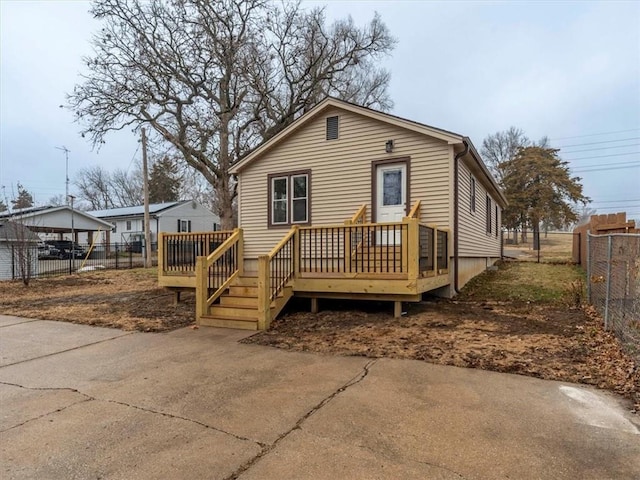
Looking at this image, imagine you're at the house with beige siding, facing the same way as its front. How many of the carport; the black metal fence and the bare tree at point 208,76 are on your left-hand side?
0

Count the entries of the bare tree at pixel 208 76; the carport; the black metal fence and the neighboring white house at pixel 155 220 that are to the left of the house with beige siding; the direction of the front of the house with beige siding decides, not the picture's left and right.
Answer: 0

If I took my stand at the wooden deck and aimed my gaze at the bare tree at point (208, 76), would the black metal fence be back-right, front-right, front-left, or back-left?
front-left

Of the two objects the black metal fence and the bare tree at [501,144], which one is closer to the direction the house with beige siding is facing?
the black metal fence

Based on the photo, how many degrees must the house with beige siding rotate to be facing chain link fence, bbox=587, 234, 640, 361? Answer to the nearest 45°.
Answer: approximately 90° to its left

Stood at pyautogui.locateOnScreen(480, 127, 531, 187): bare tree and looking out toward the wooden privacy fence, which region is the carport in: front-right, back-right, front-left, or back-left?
front-right

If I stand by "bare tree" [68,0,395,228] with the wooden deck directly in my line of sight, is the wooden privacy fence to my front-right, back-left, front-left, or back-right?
front-left

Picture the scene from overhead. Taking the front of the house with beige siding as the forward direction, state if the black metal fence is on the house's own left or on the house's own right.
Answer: on the house's own right

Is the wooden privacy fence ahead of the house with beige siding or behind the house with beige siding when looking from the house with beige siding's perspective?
behind

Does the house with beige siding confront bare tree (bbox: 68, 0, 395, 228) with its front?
no

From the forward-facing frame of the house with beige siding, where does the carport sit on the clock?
The carport is roughly at 3 o'clock from the house with beige siding.

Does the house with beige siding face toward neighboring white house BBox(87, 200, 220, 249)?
no

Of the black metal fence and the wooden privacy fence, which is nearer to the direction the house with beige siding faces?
the black metal fence

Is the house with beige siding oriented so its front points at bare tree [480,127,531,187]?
no
